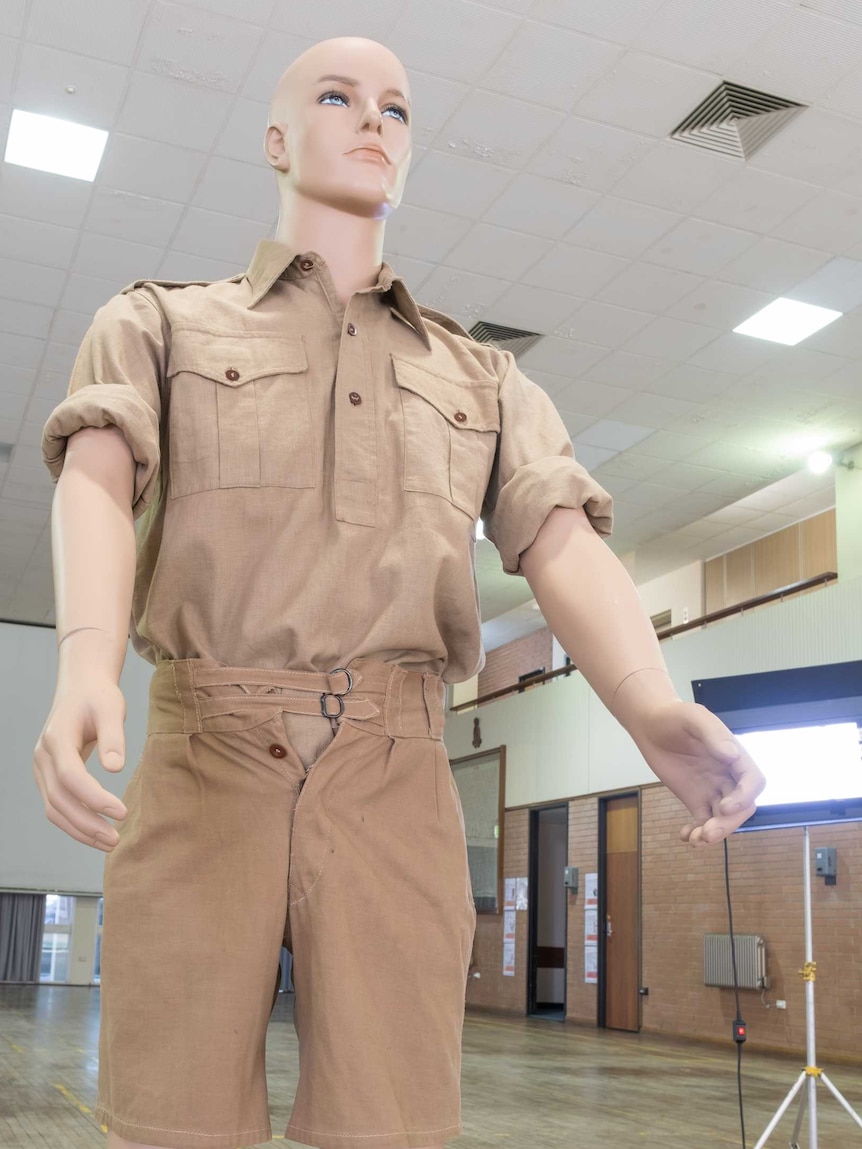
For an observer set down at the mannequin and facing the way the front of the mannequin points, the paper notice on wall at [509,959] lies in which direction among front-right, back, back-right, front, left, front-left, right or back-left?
back

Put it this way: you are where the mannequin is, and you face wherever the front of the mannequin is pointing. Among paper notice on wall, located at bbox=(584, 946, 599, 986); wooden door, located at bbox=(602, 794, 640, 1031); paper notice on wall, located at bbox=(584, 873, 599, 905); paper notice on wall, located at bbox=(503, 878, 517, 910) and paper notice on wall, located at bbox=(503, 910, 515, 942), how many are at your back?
5

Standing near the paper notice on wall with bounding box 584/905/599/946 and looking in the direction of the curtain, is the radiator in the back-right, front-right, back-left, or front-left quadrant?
back-left

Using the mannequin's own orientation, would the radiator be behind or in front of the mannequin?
behind

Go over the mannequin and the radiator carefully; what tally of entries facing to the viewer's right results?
0

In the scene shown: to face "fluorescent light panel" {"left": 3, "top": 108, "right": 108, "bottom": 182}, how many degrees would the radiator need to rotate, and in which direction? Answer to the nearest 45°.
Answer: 0° — it already faces it

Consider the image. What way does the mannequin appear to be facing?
toward the camera

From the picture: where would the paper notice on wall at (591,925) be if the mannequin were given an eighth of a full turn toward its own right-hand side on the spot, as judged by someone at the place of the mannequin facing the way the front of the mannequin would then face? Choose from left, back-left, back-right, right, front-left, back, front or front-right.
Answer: back-right

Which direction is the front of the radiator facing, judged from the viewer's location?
facing the viewer and to the left of the viewer

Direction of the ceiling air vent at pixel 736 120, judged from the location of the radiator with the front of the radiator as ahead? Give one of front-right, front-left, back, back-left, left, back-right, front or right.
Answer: front-left
